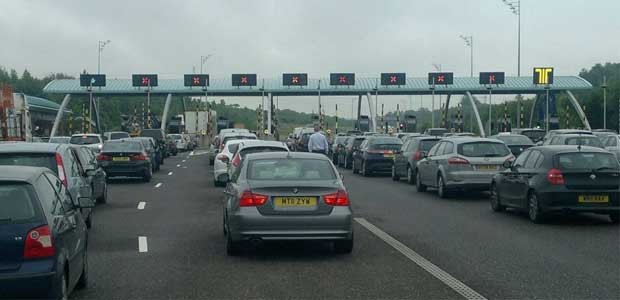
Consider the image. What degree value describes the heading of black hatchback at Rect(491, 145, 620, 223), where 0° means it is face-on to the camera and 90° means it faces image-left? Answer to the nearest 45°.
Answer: approximately 135°

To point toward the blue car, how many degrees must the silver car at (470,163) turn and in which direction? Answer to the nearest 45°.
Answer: approximately 135° to its left

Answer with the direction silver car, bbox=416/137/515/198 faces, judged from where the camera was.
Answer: facing away from the viewer and to the left of the viewer

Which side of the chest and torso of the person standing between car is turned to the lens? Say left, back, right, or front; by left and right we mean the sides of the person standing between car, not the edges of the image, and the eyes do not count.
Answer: back

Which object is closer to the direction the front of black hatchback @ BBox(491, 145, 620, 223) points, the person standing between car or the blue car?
the person standing between car

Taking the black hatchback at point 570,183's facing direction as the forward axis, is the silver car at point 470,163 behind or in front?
in front

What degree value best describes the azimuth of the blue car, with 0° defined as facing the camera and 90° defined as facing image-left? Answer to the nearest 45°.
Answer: approximately 225°

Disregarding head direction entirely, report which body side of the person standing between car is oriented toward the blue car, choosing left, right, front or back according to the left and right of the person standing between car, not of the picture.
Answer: back

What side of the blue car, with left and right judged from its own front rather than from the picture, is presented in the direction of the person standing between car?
front

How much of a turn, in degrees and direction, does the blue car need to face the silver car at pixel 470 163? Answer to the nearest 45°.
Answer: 0° — it already faces it

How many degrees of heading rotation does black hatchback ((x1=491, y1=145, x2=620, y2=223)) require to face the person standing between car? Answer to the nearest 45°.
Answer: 0° — it already faces them

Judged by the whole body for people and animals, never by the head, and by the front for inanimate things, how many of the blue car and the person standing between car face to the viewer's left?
0

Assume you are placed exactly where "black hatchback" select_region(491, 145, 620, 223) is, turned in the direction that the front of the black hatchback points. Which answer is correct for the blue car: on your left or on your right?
on your left
